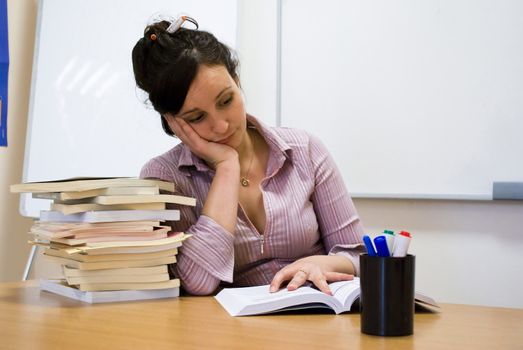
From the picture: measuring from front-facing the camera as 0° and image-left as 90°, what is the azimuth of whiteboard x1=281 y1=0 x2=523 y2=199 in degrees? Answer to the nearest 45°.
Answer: approximately 0°

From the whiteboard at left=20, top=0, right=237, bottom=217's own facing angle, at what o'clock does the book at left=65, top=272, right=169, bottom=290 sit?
The book is roughly at 12 o'clock from the whiteboard.

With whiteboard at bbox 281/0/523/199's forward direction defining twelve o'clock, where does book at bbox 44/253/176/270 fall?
The book is roughly at 1 o'clock from the whiteboard.

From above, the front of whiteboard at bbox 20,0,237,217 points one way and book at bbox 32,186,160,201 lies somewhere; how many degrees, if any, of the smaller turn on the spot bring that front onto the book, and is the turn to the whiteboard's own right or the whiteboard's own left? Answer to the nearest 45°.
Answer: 0° — it already faces it

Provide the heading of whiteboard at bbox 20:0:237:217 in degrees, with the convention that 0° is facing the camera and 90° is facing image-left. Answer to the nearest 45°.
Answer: approximately 0°

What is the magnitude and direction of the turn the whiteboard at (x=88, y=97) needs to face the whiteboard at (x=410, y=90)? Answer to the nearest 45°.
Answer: approximately 45° to its left

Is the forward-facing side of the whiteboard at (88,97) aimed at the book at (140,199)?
yes
